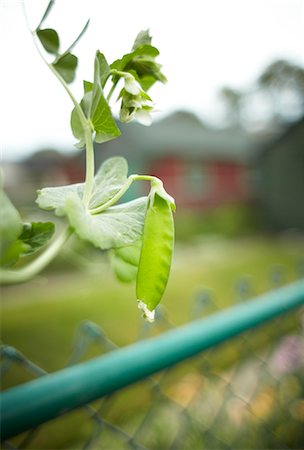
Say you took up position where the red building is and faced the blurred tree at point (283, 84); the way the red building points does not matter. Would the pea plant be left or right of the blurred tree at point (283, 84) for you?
right

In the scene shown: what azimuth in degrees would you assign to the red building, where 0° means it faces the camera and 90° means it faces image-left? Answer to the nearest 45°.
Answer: approximately 0°

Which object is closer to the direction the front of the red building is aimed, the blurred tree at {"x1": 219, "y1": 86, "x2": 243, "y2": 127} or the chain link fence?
the chain link fence

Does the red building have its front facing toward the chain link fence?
yes

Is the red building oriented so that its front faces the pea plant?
yes

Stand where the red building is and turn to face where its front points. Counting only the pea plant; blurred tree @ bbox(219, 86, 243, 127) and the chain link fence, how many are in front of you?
2

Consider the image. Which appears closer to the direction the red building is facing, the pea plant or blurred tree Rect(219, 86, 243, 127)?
the pea plant

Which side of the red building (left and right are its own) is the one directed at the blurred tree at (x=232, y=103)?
back
